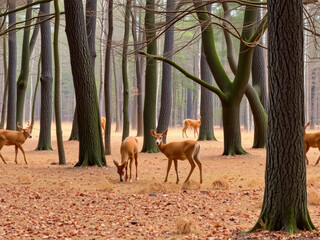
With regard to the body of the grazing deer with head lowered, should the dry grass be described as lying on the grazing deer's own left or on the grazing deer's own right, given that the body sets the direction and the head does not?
on the grazing deer's own left

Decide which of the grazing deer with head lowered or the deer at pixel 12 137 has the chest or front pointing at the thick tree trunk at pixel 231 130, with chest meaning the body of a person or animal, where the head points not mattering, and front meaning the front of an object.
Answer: the deer

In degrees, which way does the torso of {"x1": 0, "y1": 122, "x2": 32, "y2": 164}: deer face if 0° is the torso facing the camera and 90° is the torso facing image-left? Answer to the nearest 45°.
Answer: approximately 270°

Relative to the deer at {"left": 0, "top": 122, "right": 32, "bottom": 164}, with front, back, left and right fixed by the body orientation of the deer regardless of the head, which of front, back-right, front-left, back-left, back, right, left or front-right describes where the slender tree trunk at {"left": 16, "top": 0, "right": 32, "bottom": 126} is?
left

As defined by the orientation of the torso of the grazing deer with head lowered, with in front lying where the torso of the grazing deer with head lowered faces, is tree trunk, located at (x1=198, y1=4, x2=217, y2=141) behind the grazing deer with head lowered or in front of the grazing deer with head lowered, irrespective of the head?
behind

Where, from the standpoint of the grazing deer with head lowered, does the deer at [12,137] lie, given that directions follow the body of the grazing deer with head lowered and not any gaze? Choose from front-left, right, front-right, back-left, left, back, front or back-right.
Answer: right

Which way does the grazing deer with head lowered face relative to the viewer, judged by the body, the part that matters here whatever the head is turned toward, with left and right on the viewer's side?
facing the viewer and to the left of the viewer

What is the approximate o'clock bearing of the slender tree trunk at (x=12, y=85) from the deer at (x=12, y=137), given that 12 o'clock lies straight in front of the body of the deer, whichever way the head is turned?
The slender tree trunk is roughly at 9 o'clock from the deer.

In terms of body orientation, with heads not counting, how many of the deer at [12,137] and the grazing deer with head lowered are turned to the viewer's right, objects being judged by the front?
1

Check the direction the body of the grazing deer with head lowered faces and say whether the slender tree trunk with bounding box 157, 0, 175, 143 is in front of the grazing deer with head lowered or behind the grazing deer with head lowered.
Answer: behind
